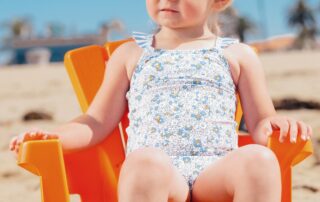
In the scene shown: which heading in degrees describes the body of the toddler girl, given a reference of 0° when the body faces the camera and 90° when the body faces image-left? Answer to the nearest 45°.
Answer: approximately 0°

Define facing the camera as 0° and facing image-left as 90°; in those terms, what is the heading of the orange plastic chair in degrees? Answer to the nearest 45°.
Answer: approximately 0°
